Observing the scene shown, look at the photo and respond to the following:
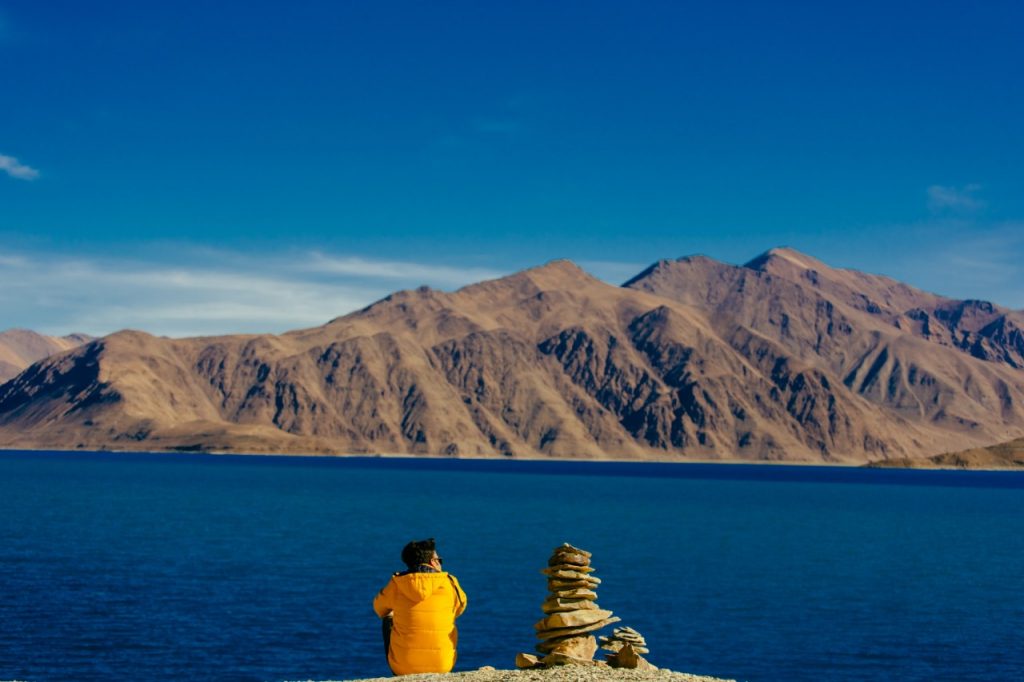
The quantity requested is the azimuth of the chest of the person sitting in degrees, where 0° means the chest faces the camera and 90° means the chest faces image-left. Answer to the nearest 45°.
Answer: approximately 180°

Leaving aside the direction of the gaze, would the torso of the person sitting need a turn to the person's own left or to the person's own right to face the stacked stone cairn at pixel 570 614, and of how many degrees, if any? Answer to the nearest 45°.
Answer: approximately 45° to the person's own right
